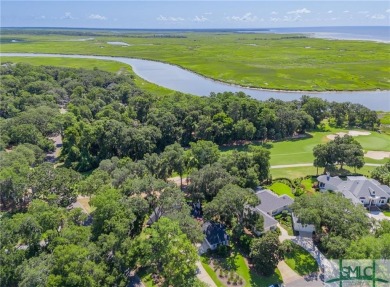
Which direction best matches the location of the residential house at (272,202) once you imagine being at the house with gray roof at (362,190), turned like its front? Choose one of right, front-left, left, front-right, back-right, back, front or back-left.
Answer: front-right

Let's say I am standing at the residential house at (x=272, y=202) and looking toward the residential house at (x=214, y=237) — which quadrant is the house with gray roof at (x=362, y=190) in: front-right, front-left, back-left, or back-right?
back-left

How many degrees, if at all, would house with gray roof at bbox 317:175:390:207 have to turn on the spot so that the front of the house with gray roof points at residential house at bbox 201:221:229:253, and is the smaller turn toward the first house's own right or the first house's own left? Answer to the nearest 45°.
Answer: approximately 45° to the first house's own right

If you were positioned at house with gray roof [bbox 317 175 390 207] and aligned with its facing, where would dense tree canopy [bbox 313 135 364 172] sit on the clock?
The dense tree canopy is roughly at 5 o'clock from the house with gray roof.

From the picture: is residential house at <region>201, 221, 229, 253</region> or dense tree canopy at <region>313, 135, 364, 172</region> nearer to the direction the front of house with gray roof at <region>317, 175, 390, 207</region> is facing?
the residential house

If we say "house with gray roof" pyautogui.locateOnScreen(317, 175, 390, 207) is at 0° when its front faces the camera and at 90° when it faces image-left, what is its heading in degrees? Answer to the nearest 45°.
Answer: approximately 0°
